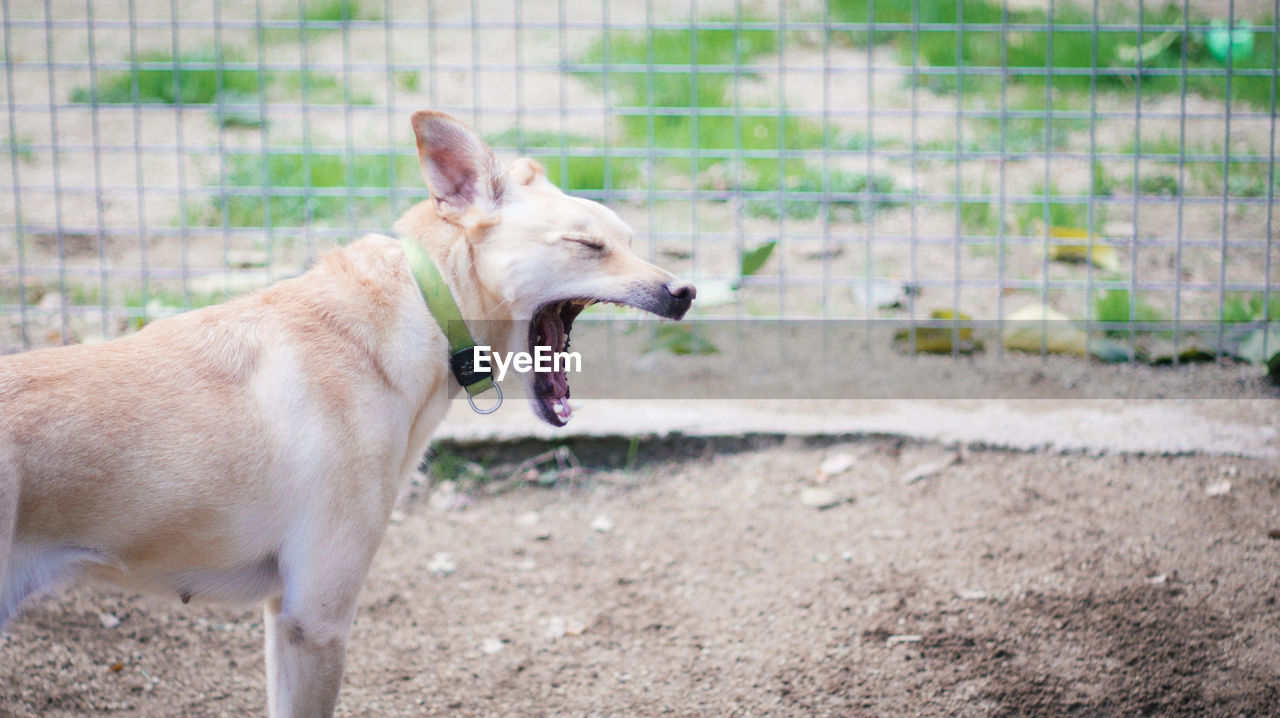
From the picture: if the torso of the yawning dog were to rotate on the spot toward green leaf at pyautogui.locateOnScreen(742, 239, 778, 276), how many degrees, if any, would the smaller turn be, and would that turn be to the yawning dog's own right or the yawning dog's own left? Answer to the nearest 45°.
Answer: approximately 45° to the yawning dog's own left

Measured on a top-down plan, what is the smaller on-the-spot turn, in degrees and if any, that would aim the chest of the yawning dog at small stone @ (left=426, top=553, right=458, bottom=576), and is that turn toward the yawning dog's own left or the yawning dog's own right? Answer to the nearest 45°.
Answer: approximately 90° to the yawning dog's own left

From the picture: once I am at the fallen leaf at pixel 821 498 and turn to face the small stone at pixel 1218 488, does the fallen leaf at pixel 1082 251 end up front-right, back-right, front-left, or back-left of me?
front-left

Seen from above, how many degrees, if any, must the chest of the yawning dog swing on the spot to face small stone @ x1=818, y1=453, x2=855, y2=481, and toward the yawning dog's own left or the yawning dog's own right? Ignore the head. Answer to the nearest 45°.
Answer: approximately 45° to the yawning dog's own left

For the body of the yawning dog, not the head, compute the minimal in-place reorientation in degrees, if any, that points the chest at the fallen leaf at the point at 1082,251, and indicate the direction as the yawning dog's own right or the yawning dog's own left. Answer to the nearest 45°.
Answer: approximately 45° to the yawning dog's own left

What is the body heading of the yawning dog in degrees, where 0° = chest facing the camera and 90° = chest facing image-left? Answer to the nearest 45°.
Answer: approximately 270°

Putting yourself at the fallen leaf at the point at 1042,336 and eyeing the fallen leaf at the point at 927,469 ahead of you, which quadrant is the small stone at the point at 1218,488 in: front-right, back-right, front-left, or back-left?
front-left
